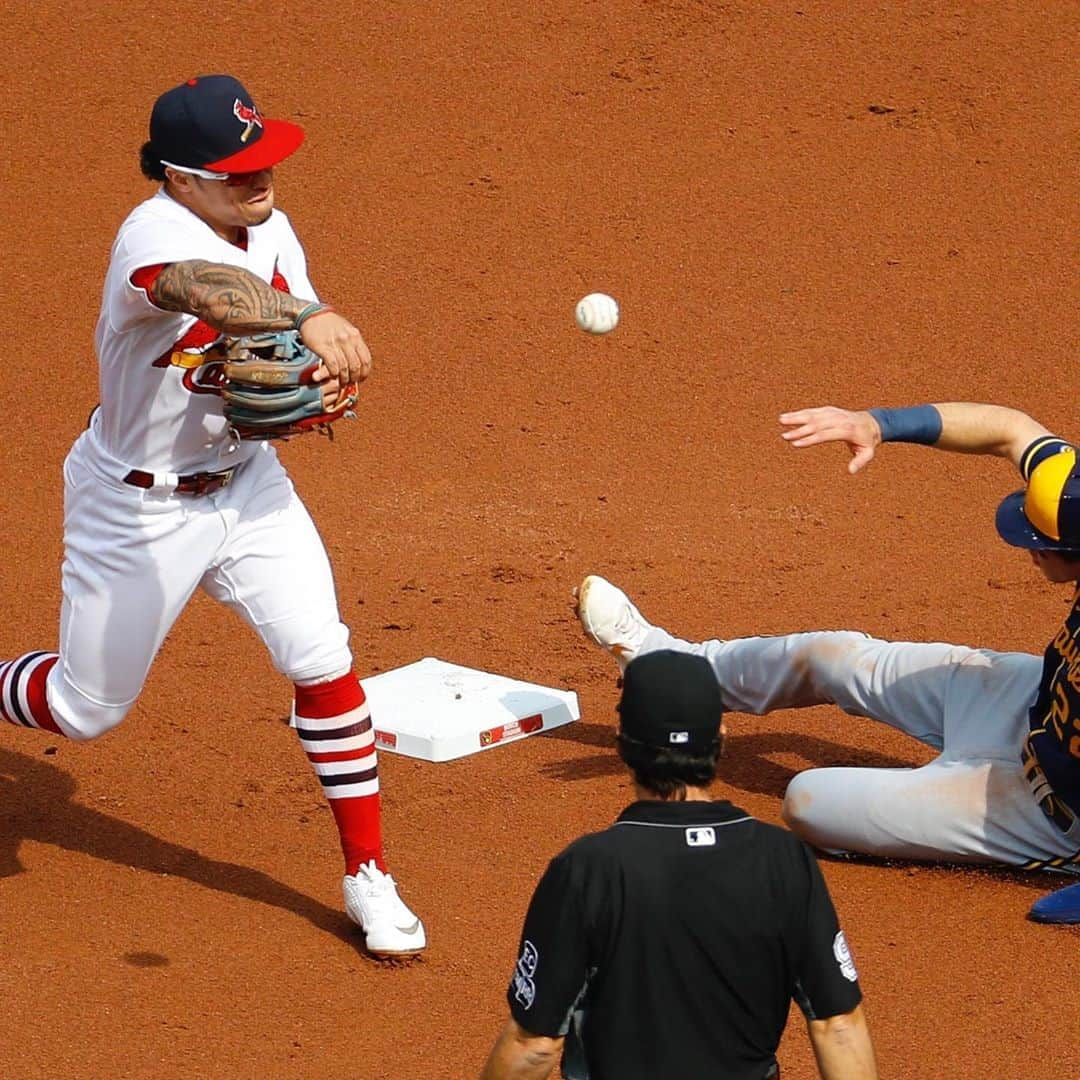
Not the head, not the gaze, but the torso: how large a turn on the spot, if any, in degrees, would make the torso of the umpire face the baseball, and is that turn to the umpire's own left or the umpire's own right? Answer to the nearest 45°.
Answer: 0° — they already face it

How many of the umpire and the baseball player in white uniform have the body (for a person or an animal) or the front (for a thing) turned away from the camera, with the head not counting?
1

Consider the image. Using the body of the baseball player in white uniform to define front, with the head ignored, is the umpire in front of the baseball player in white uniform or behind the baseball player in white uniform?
in front

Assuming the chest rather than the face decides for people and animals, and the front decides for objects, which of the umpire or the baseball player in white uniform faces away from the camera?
the umpire

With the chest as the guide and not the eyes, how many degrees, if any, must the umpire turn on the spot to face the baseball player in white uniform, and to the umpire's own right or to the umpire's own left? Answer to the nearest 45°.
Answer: approximately 45° to the umpire's own left

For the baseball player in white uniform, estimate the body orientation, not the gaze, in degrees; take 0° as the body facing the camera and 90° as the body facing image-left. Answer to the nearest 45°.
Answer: approximately 315°

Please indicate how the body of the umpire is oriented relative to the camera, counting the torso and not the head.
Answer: away from the camera

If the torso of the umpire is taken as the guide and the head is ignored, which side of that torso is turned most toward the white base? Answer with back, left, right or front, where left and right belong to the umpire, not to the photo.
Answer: front

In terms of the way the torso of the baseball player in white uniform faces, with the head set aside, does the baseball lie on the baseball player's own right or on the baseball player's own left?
on the baseball player's own left

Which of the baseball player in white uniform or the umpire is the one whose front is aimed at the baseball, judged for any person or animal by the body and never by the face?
the umpire
